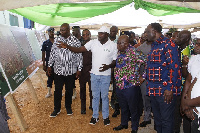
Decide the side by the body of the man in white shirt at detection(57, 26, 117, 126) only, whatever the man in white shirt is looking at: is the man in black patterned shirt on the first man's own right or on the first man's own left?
on the first man's own right

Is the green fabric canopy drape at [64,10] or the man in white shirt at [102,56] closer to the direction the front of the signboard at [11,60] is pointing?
the man in white shirt

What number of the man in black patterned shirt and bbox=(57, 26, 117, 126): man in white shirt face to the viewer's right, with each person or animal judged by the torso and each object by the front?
0

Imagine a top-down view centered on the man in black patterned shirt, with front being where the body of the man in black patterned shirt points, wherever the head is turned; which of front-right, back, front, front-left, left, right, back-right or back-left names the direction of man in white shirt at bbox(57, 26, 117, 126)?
left
